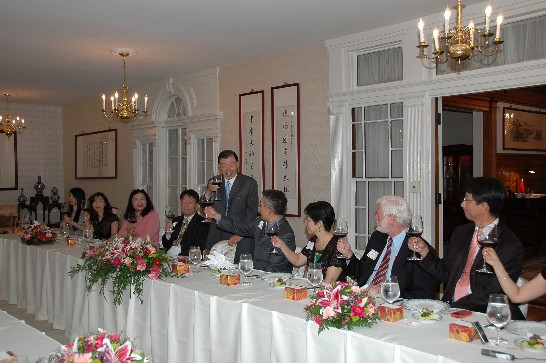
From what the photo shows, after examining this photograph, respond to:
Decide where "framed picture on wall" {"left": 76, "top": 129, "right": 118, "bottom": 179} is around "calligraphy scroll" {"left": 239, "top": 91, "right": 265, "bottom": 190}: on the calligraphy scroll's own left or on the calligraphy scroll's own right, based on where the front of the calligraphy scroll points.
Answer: on the calligraphy scroll's own right

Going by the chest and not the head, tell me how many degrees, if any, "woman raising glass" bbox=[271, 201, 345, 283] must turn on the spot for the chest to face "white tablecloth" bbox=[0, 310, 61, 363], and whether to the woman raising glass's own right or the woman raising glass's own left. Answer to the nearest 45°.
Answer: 0° — they already face it

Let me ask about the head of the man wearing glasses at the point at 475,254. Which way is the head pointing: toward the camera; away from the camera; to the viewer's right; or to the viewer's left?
to the viewer's left

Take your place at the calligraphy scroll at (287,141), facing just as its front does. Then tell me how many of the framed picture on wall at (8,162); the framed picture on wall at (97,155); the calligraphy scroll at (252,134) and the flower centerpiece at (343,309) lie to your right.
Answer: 3

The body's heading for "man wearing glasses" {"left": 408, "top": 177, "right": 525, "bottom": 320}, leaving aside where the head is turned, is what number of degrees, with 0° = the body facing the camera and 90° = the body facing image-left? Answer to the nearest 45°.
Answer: approximately 45°

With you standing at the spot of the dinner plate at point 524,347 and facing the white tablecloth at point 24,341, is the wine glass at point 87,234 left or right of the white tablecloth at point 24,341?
right

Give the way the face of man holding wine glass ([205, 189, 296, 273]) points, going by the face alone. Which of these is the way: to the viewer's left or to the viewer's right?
to the viewer's left

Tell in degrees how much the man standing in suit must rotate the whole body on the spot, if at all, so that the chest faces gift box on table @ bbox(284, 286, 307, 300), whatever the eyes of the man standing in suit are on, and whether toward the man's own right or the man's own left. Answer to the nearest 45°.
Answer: approximately 45° to the man's own left

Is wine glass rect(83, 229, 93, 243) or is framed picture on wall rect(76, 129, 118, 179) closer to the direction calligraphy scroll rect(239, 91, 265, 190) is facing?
the wine glass
